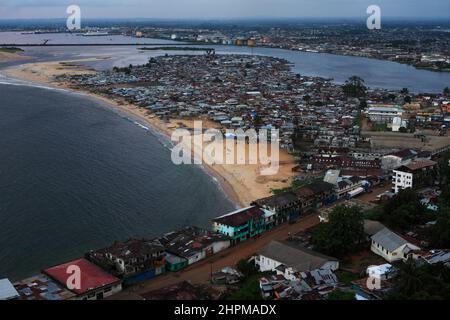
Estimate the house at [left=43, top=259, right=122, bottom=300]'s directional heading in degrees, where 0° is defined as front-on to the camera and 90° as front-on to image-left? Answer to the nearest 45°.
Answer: approximately 315°

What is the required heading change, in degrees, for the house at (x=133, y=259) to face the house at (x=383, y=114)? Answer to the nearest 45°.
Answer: approximately 90° to its left

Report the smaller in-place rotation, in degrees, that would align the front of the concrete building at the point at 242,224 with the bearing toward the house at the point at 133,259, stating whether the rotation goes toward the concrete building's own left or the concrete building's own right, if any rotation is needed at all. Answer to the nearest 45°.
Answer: approximately 90° to the concrete building's own right

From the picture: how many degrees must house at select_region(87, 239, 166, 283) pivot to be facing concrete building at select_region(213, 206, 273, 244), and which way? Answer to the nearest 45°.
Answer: approximately 90° to its left

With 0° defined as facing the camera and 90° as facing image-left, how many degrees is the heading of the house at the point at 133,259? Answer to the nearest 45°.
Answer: approximately 315°

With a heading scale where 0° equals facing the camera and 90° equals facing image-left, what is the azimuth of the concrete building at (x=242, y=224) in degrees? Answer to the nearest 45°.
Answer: approximately 315°

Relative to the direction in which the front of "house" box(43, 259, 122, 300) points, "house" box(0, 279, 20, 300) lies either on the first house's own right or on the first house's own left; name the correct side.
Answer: on the first house's own right
